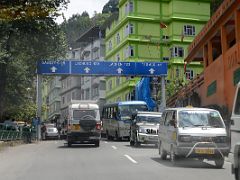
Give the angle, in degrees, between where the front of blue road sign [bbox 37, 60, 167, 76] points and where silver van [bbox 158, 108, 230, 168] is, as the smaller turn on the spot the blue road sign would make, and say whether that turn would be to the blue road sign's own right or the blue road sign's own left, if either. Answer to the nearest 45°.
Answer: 0° — it already faces it

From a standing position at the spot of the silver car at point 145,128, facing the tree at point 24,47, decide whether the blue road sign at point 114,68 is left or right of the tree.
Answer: right

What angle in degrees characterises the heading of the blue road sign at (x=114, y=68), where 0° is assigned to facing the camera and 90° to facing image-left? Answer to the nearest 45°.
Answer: approximately 0°

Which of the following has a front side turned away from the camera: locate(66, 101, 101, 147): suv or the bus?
the suv

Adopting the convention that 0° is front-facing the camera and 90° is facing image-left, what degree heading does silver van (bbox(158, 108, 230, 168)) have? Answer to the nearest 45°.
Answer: approximately 0°

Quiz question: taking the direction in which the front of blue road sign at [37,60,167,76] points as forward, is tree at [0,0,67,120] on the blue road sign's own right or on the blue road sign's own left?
on the blue road sign's own right

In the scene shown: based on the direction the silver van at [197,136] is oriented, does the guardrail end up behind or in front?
behind

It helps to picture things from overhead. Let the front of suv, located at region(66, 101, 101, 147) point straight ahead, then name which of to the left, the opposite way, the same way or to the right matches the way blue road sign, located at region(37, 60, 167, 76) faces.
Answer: the opposite way

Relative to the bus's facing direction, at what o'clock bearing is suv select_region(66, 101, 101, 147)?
The suv is roughly at 2 o'clock from the bus.

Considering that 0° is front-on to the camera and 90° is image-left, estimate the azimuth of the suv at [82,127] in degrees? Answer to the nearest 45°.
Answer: approximately 180°

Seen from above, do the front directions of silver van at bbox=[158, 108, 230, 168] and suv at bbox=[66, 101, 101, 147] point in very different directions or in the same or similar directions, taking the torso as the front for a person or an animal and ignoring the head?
very different directions

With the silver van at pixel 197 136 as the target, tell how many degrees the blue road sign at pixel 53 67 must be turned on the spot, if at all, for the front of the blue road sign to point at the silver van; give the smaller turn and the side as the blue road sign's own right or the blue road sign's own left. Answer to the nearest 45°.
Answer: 0° — it already faces it

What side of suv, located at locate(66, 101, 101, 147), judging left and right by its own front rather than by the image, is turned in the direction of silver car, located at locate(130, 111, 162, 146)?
right
